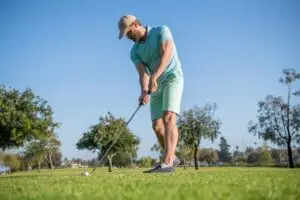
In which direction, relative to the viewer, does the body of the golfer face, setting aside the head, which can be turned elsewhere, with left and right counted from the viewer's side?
facing the viewer and to the left of the viewer

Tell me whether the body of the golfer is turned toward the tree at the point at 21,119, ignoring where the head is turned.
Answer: no
